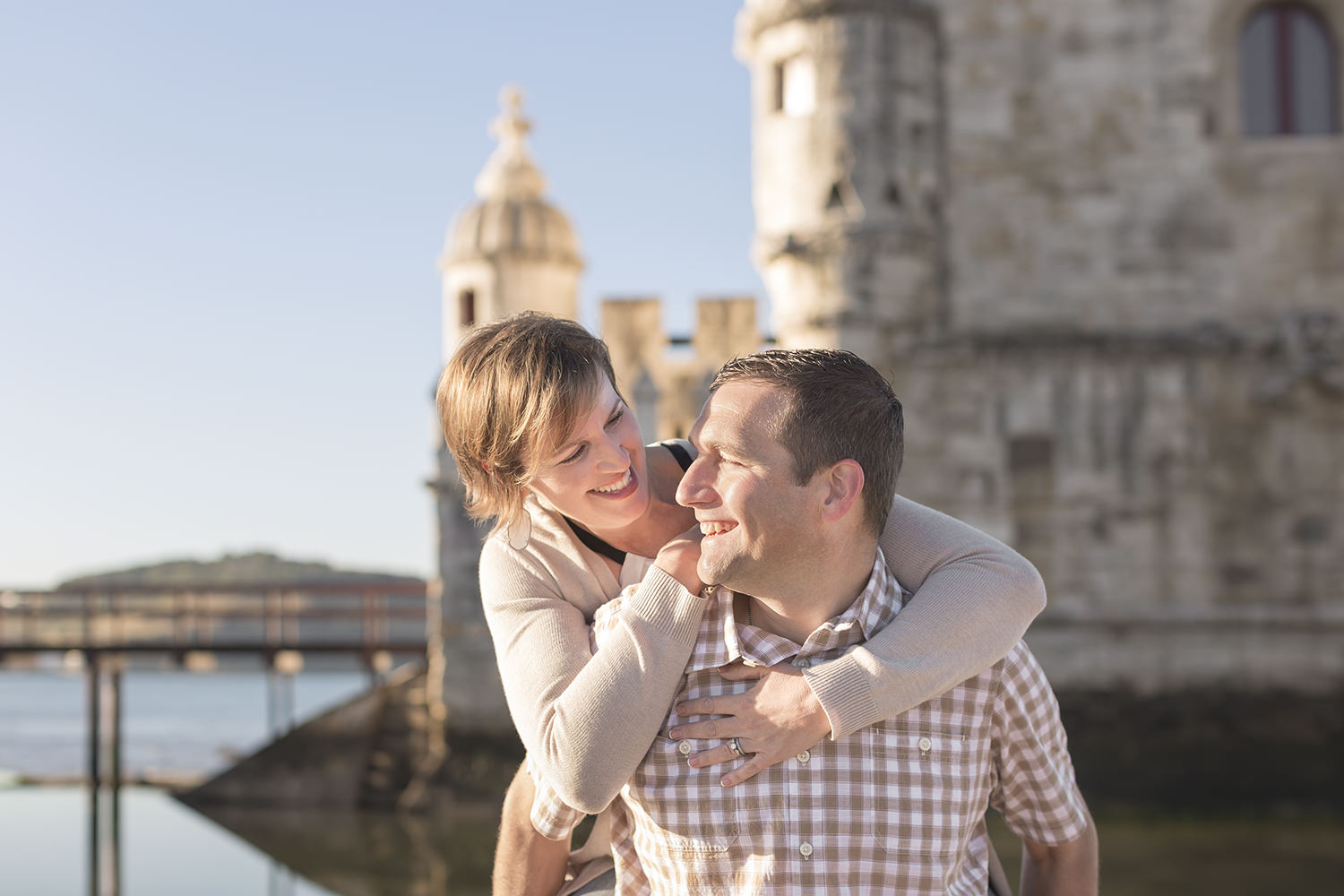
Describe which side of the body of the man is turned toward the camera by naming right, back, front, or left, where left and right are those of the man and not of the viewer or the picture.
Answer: front

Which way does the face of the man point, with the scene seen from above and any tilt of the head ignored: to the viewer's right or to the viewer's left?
to the viewer's left
